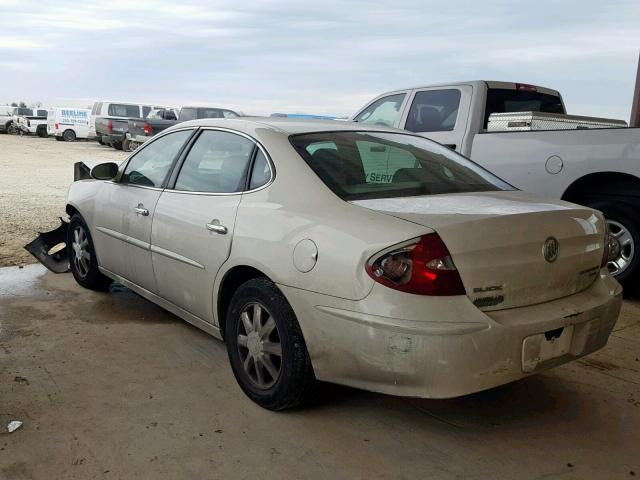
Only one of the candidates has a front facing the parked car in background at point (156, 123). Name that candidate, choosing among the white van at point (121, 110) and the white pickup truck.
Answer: the white pickup truck

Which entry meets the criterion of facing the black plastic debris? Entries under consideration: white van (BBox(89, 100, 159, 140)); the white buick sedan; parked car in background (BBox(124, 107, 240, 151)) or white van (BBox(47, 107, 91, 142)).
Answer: the white buick sedan

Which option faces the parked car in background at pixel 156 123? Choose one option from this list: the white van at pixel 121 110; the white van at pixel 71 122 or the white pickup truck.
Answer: the white pickup truck

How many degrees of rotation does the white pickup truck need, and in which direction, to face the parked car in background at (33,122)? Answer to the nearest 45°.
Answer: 0° — it already faces it

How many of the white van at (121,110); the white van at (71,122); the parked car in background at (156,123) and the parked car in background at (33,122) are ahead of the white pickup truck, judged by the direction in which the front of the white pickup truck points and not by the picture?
4

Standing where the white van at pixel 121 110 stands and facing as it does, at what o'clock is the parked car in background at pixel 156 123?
The parked car in background is roughly at 4 o'clock from the white van.

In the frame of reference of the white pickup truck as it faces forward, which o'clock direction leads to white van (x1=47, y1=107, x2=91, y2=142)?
The white van is roughly at 12 o'clock from the white pickup truck.

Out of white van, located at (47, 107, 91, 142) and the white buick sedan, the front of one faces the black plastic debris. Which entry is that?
the white buick sedan

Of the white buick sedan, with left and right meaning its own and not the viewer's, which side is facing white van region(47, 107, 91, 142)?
front

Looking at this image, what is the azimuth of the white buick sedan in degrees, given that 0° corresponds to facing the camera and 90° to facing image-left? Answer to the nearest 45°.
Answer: approximately 135°

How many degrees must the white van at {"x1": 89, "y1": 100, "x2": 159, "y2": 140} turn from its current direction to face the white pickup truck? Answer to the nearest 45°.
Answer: approximately 135° to its right

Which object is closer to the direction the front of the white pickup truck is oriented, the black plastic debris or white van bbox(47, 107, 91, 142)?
the white van

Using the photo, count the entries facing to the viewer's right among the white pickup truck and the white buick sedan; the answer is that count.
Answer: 0

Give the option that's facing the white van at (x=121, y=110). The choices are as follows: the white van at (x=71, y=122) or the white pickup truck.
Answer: the white pickup truck

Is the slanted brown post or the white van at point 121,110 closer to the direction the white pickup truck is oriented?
the white van

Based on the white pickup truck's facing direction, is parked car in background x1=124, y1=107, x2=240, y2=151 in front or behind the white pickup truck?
in front

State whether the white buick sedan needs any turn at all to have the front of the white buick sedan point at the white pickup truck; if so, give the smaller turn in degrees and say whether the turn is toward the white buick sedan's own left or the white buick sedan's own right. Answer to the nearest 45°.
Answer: approximately 90° to the white buick sedan's own right

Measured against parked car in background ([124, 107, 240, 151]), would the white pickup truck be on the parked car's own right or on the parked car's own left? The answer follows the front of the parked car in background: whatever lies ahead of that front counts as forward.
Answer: on the parked car's own right

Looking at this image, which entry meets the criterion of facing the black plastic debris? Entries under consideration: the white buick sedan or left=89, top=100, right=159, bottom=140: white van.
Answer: the white buick sedan
